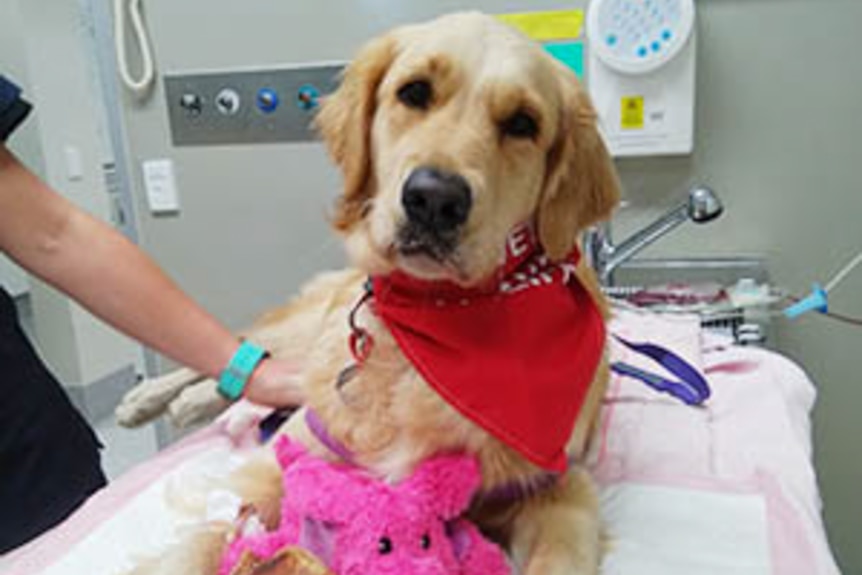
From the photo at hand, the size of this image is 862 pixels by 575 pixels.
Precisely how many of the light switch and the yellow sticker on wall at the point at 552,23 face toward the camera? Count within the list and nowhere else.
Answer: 2

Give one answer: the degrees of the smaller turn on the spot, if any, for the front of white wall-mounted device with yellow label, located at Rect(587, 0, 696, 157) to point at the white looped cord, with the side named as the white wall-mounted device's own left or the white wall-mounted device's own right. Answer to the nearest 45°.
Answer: approximately 90° to the white wall-mounted device's own right

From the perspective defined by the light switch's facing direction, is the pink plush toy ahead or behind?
ahead

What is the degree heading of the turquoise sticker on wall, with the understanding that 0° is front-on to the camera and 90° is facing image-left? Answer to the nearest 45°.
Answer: approximately 0°

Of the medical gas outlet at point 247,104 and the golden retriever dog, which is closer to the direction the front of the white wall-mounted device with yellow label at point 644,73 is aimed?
the golden retriever dog
